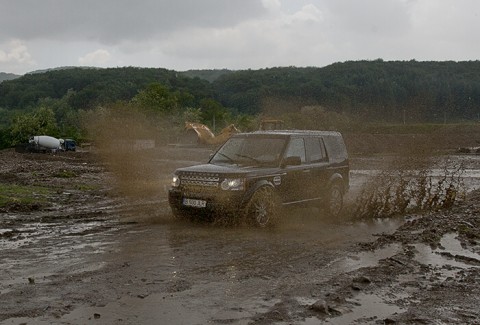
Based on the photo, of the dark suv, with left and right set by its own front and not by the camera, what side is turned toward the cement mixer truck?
right

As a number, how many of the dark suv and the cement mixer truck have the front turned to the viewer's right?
1

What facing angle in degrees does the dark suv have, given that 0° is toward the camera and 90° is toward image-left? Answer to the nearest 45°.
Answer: approximately 45°

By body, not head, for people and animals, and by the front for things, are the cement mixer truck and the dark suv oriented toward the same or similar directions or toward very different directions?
very different directions

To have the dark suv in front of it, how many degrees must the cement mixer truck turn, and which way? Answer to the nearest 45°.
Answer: approximately 90° to its right

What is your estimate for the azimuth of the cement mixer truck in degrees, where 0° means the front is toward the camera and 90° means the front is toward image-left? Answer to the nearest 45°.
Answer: approximately 270°
